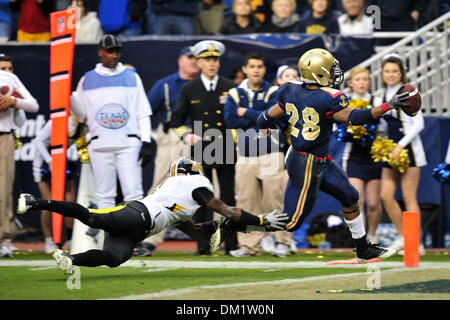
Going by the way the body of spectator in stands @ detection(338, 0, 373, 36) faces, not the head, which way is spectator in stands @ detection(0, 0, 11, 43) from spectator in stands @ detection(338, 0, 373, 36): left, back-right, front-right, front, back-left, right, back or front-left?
right

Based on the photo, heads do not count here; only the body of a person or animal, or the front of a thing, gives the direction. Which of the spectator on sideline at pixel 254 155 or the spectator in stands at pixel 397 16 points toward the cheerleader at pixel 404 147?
the spectator in stands at pixel 397 16

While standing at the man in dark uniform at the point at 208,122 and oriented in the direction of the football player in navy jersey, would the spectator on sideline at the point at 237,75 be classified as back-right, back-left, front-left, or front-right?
back-left

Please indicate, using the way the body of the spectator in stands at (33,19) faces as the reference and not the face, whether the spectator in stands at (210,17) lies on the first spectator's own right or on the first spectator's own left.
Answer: on the first spectator's own left

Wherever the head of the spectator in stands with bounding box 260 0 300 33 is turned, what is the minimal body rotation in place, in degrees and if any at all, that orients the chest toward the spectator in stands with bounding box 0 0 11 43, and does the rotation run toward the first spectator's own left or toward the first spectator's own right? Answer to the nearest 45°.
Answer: approximately 90° to the first spectator's own right
